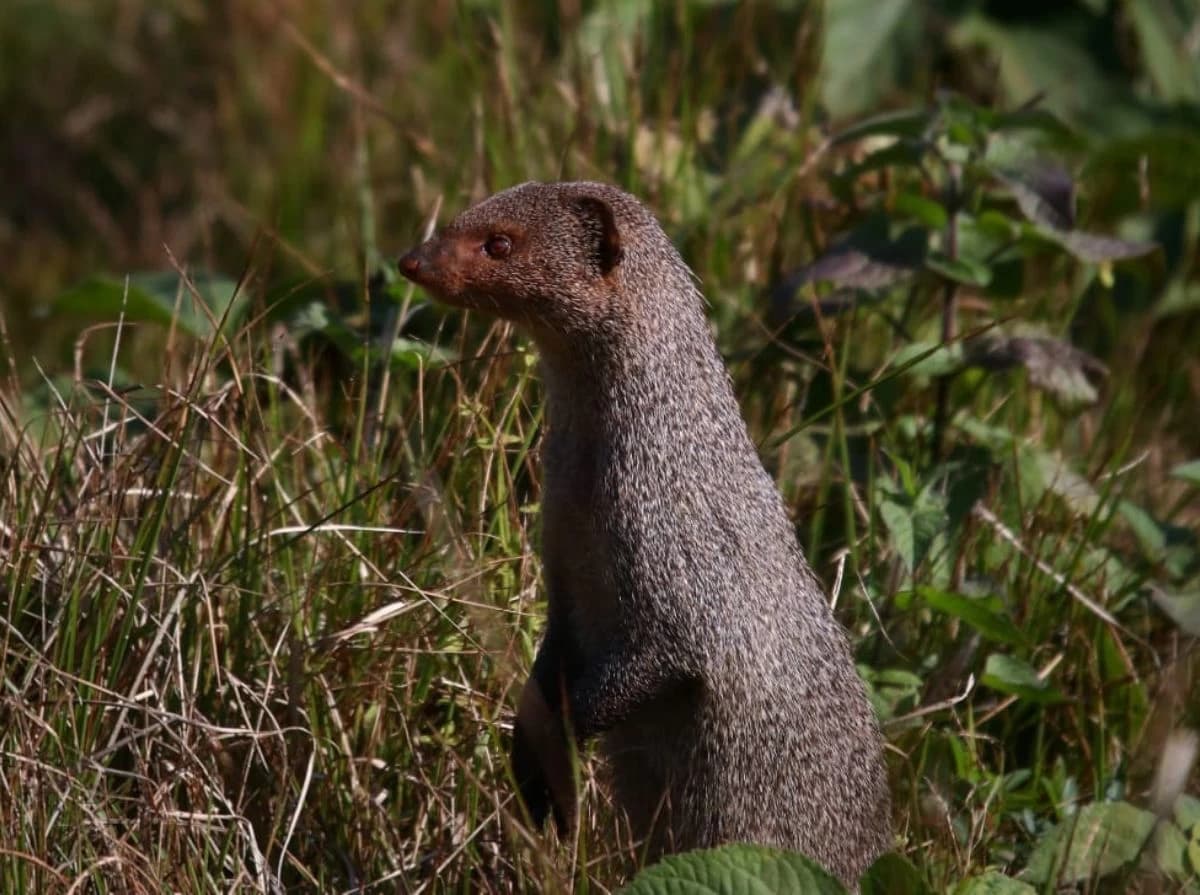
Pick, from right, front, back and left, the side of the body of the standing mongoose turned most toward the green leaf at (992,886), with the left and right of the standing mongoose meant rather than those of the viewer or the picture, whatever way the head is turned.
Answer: back

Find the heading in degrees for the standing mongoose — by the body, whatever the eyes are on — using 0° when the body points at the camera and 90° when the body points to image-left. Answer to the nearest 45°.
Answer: approximately 90°

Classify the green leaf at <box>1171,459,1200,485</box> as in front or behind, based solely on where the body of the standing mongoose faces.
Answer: behind

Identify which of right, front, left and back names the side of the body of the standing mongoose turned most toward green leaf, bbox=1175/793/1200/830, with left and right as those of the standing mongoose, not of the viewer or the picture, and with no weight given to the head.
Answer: back

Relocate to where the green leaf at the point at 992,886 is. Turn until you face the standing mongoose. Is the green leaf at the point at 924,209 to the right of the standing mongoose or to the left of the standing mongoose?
right
